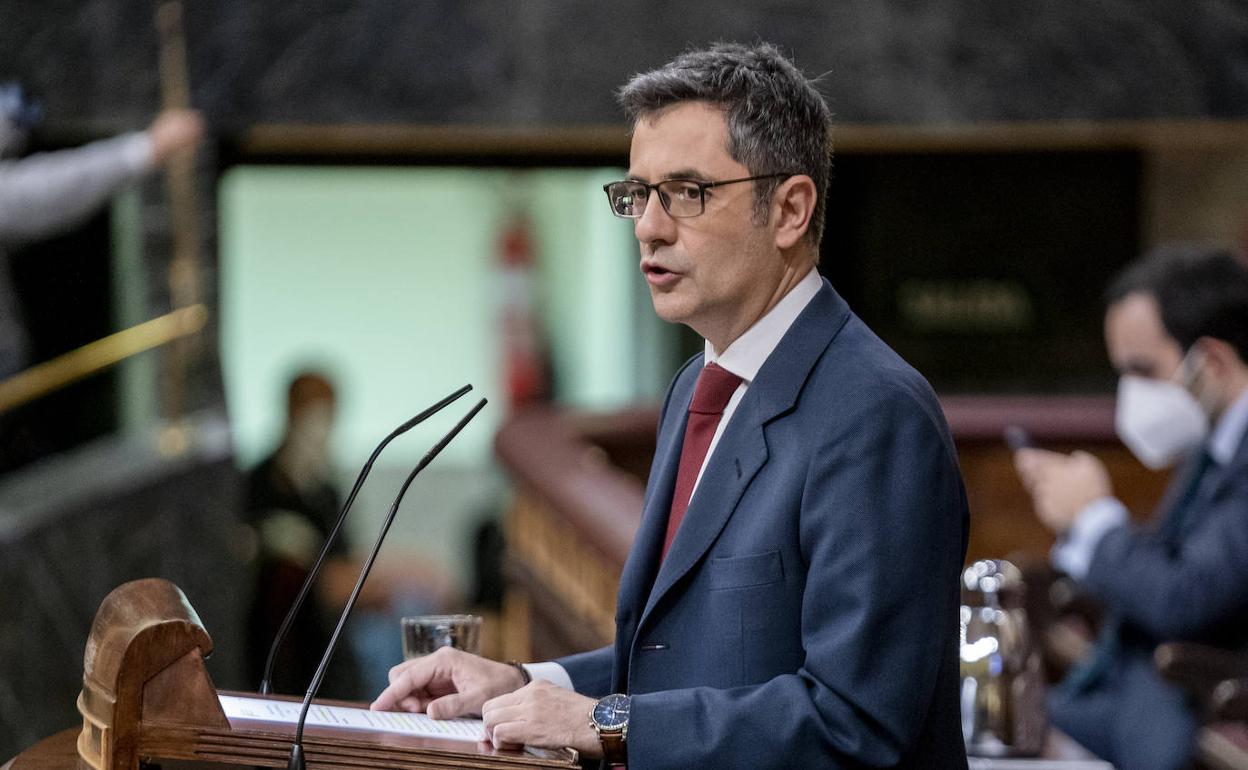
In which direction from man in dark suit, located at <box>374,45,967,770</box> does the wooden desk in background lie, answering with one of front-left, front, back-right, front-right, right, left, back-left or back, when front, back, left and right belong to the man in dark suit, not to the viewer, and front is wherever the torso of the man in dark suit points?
back-right

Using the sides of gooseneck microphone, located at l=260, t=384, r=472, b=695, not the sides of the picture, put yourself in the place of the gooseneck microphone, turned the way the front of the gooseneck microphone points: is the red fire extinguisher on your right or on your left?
on your left

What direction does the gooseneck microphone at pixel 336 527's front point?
to the viewer's right
